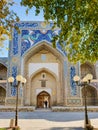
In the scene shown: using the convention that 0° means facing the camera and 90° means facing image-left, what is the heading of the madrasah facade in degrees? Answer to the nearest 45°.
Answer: approximately 0°
